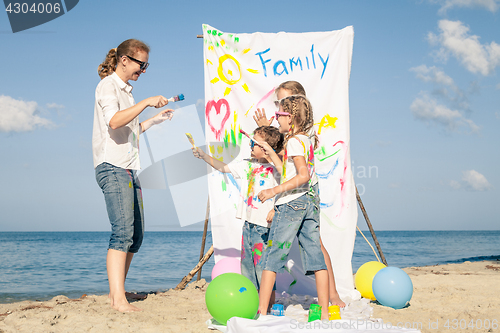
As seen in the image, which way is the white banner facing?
toward the camera

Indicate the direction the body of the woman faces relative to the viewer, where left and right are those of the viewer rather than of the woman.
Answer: facing to the right of the viewer

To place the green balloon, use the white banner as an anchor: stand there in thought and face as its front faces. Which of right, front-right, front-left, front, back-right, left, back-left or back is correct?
front

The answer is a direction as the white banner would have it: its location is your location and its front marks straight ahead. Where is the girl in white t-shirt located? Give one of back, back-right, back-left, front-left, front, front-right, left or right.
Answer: front

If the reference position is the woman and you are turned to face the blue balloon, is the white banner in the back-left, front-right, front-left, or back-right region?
front-left

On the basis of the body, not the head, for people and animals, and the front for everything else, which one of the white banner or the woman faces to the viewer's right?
the woman

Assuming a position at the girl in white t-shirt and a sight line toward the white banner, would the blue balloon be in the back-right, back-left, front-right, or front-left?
front-right

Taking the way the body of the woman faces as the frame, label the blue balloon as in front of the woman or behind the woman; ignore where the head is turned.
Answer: in front

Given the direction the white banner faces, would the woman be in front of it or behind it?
in front

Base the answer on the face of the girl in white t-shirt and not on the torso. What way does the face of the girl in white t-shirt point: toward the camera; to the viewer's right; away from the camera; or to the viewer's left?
to the viewer's left

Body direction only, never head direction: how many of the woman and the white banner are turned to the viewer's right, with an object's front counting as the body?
1
